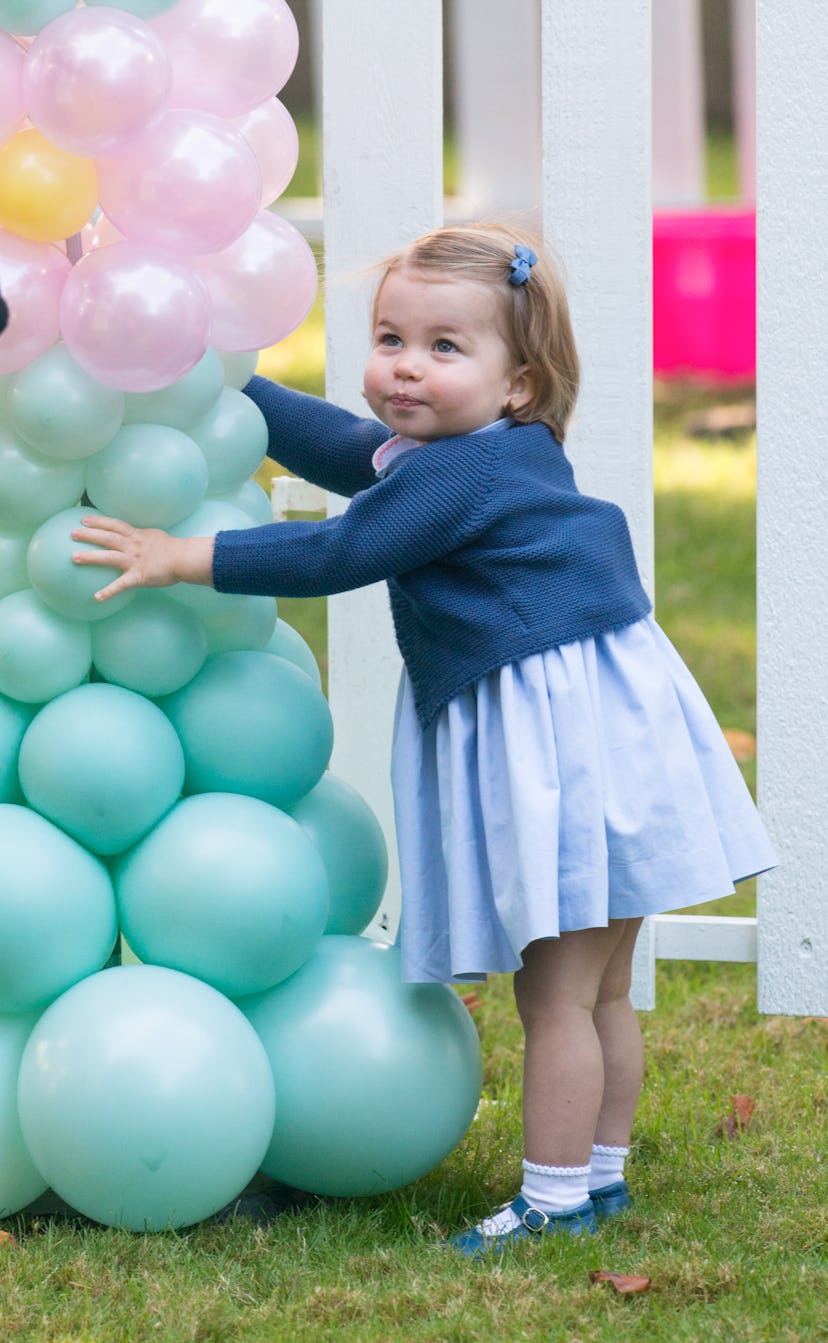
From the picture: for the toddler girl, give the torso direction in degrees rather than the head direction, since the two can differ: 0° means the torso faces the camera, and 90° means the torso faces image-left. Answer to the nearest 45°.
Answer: approximately 90°

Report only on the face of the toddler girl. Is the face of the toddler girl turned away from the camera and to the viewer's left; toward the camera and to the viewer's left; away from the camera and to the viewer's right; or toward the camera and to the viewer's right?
toward the camera and to the viewer's left
